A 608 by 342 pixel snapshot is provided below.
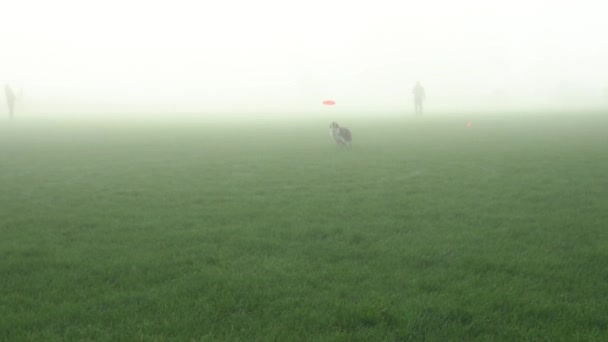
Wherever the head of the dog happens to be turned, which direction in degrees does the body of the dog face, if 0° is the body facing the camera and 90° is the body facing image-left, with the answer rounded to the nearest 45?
approximately 45°
